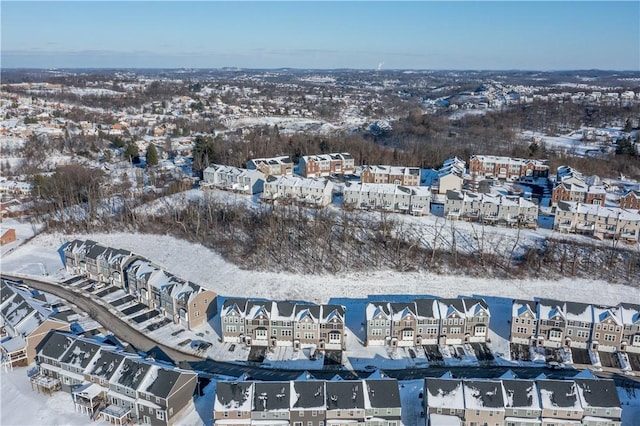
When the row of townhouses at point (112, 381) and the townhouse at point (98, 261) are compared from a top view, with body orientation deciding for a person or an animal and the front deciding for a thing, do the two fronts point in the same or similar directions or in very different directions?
very different directions

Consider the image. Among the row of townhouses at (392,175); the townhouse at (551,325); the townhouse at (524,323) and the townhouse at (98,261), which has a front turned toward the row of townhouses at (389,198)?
the row of townhouses at (392,175)

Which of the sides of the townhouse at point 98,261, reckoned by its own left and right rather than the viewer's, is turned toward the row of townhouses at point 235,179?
back

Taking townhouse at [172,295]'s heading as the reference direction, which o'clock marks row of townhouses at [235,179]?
The row of townhouses is roughly at 5 o'clock from the townhouse.

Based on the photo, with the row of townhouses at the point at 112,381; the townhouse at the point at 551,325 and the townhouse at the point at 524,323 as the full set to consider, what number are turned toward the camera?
2
